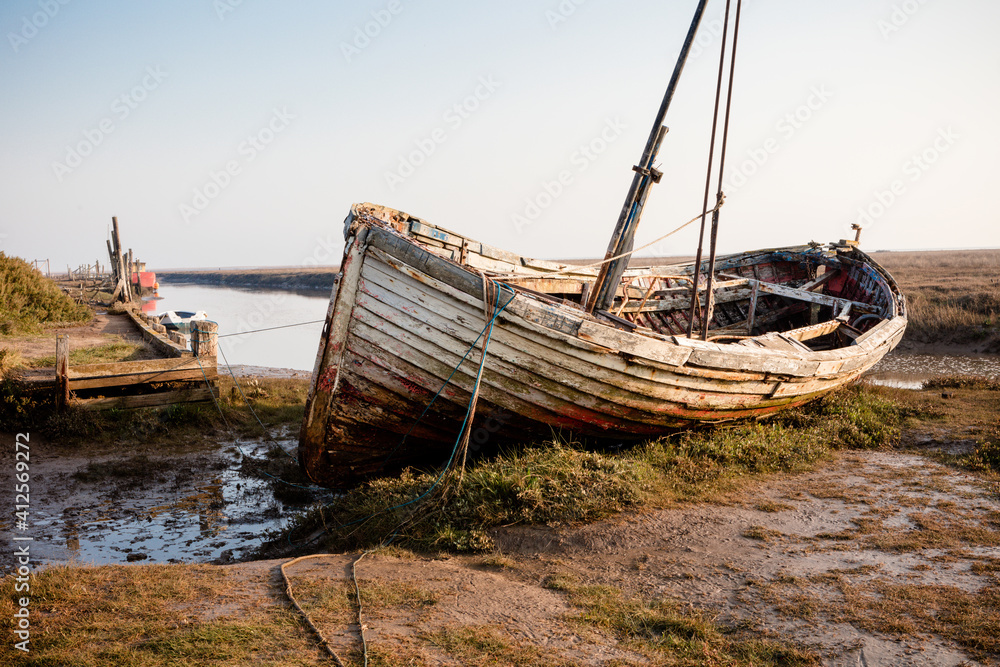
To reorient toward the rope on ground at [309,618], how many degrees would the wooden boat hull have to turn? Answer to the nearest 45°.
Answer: approximately 45° to its left

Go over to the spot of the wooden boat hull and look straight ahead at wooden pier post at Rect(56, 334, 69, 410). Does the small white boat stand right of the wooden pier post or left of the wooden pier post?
right

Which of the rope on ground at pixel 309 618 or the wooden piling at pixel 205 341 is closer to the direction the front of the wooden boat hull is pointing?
the rope on ground

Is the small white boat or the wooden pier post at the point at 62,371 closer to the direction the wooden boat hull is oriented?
the wooden pier post

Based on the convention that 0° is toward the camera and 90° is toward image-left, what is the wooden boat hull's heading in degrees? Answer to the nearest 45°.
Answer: approximately 45°

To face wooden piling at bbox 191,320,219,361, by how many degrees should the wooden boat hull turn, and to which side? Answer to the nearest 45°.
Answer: approximately 90° to its right

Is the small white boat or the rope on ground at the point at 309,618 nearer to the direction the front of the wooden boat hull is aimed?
the rope on ground

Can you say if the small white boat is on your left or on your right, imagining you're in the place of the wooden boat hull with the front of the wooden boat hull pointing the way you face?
on your right

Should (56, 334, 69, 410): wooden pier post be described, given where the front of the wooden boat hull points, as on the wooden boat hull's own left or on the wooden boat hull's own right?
on the wooden boat hull's own right
